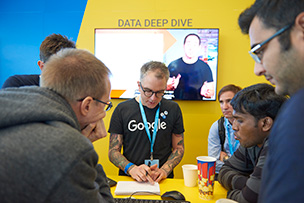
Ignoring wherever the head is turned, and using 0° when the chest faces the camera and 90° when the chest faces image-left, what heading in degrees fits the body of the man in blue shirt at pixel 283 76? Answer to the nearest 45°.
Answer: approximately 90°

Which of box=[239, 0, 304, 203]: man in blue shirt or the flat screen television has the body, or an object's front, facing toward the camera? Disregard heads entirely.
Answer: the flat screen television

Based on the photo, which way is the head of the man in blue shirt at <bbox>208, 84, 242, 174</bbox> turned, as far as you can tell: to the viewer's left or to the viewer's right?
to the viewer's left

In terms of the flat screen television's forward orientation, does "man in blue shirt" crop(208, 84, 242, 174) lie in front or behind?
in front

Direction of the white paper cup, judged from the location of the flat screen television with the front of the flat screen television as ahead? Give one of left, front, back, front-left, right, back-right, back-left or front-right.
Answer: front

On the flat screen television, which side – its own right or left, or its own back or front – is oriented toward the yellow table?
front

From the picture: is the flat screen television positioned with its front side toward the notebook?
yes

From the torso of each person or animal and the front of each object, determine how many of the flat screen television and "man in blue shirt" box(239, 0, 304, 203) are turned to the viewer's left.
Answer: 1

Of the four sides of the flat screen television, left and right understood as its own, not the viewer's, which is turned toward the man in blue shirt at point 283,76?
front

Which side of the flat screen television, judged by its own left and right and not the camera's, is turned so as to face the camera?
front

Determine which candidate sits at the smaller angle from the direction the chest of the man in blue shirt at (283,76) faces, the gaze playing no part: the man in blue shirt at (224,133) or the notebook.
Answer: the notebook

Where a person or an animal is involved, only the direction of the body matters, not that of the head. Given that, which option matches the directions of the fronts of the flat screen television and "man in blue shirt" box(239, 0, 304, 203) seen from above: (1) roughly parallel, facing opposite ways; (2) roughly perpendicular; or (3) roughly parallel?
roughly perpendicular
